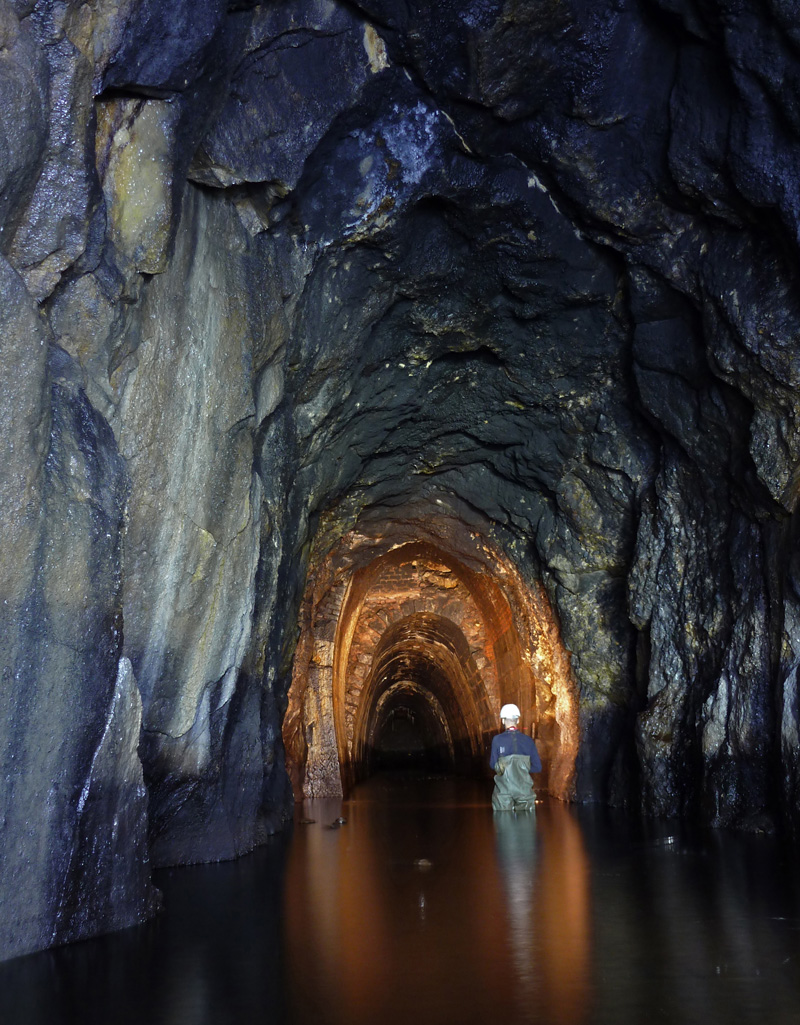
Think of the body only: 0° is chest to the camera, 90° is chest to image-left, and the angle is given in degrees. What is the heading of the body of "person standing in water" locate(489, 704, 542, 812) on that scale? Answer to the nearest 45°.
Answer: approximately 180°
